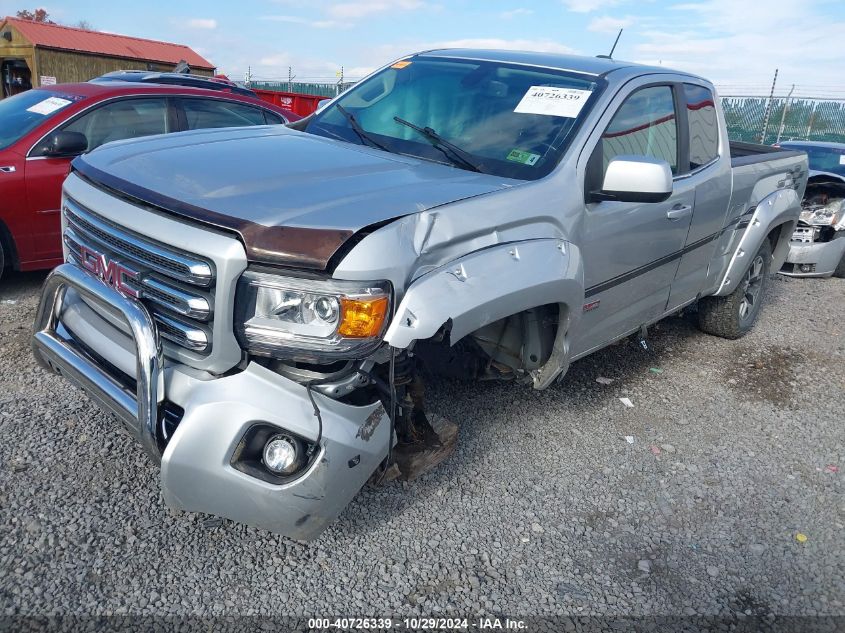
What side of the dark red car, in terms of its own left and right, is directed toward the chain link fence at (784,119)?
back

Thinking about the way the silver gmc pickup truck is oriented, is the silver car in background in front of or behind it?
behind

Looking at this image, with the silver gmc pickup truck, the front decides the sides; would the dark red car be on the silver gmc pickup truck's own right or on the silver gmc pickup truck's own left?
on the silver gmc pickup truck's own right

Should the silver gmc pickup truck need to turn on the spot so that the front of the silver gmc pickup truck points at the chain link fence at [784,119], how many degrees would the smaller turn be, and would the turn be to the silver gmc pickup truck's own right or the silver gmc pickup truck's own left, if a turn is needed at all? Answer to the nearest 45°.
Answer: approximately 180°

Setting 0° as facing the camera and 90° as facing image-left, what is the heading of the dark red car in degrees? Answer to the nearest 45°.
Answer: approximately 45°

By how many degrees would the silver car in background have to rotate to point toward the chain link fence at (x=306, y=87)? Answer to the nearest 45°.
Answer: approximately 90° to its right

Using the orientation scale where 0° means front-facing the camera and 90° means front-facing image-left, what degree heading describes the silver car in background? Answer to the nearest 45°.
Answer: approximately 45°

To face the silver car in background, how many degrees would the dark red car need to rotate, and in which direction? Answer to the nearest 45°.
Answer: approximately 135° to its left

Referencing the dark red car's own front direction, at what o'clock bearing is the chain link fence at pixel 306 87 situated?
The chain link fence is roughly at 5 o'clock from the dark red car.
